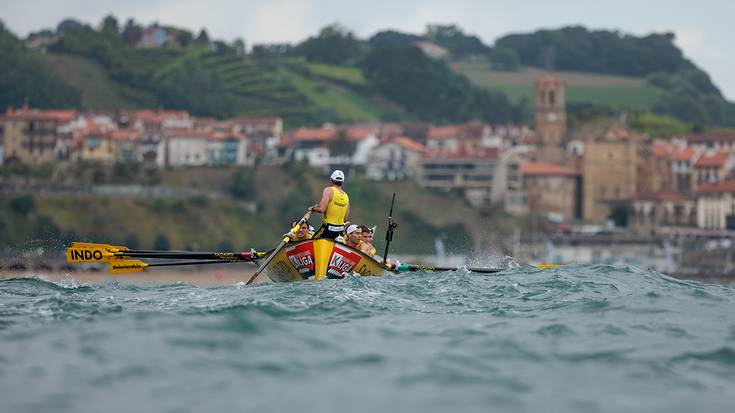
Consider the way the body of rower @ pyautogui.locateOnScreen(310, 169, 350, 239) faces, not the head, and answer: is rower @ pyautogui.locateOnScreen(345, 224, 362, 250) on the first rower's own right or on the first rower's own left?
on the first rower's own right

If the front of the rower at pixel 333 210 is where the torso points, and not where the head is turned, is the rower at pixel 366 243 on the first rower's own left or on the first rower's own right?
on the first rower's own right
